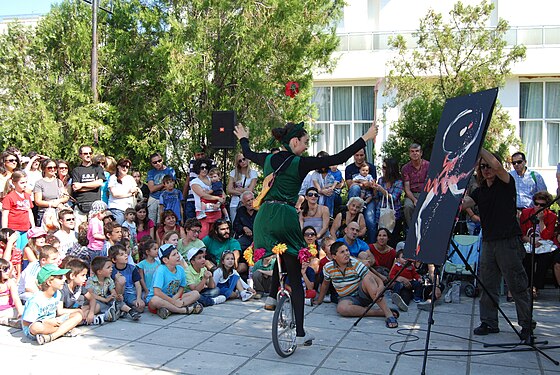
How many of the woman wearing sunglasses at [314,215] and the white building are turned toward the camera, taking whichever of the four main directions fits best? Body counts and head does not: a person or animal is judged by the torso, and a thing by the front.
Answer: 2

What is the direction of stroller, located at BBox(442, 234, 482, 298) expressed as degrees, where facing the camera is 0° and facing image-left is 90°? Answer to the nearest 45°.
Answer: approximately 45°

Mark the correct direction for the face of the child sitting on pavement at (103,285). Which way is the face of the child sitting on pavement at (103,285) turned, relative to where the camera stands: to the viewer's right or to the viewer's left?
to the viewer's right

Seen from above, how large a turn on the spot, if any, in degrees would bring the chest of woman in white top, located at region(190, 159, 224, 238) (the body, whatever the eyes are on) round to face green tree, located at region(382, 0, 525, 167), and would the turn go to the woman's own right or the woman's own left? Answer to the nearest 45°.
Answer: approximately 90° to the woman's own left

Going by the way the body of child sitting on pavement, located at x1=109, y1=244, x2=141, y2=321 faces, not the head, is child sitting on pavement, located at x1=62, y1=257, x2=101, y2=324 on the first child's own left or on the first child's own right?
on the first child's own right

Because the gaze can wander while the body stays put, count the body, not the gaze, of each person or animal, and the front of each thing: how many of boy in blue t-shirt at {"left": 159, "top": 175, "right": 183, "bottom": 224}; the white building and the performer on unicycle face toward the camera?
2

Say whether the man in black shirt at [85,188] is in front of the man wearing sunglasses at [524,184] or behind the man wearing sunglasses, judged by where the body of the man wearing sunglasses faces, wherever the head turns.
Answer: in front

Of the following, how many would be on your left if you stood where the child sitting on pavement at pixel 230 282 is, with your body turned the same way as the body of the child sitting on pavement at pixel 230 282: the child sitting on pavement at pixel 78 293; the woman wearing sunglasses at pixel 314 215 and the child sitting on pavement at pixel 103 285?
1
